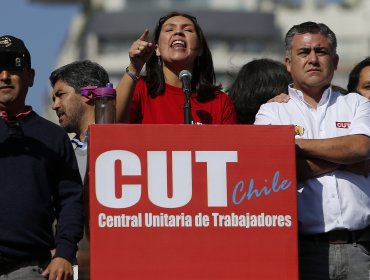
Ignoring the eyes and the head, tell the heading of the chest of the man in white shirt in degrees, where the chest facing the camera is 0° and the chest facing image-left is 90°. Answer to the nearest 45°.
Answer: approximately 0°

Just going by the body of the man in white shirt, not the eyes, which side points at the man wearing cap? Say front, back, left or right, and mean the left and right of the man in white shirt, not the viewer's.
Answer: right

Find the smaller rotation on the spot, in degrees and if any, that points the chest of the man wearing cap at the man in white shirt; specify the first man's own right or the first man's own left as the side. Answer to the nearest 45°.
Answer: approximately 90° to the first man's own left

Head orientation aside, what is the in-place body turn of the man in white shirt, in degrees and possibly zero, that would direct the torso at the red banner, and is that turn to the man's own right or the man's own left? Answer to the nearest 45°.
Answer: approximately 45° to the man's own right

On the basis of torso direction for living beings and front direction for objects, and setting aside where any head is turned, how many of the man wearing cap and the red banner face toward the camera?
2
